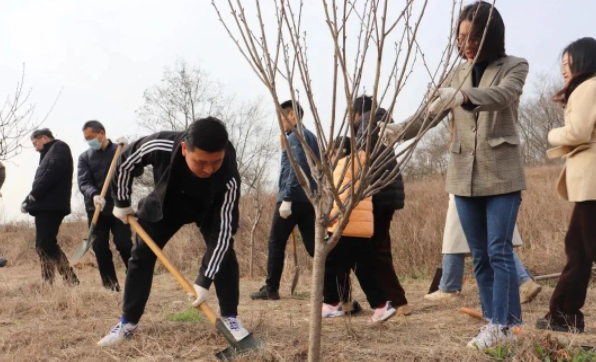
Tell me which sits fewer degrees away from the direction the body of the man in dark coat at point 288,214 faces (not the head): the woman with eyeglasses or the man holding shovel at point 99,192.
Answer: the man holding shovel

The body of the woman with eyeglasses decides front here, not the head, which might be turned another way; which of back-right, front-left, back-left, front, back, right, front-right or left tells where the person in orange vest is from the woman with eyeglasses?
right

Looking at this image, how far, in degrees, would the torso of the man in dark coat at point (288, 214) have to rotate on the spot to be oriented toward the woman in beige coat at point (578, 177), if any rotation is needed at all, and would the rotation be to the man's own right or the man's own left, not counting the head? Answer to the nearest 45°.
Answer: approximately 135° to the man's own left

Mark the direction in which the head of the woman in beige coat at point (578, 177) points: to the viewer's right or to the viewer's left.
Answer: to the viewer's left

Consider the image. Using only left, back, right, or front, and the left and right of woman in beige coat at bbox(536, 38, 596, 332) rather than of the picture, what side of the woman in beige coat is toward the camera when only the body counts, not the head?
left

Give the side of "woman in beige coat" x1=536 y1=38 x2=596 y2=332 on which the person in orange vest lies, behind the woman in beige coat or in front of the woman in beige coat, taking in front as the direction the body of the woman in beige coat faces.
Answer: in front

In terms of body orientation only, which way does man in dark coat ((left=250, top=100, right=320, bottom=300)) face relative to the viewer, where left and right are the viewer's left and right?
facing to the left of the viewer

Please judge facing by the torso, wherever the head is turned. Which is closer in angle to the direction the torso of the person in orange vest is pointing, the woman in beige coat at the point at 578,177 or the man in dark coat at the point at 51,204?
the man in dark coat
